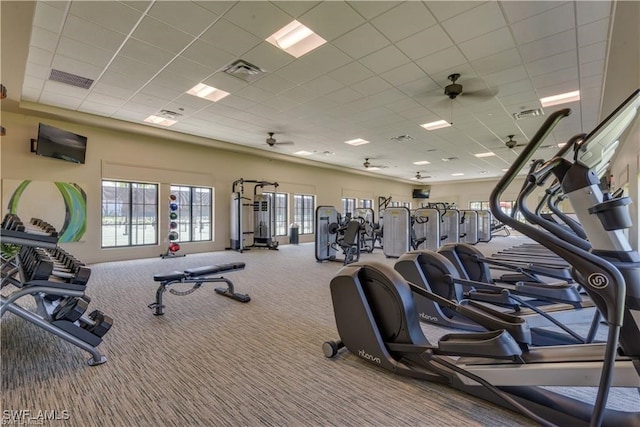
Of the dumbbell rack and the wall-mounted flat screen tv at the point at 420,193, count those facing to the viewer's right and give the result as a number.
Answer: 1

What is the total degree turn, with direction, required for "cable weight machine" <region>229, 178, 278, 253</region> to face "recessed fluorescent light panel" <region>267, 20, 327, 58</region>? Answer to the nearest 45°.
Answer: approximately 45° to its right

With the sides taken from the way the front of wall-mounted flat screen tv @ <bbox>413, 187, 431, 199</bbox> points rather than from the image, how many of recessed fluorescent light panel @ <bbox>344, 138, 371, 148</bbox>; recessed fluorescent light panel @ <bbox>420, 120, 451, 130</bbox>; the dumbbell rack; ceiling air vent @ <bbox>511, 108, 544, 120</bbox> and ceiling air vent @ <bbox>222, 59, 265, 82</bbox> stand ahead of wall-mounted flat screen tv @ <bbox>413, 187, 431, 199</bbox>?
5

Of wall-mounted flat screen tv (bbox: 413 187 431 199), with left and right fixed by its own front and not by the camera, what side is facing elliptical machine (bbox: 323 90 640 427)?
front

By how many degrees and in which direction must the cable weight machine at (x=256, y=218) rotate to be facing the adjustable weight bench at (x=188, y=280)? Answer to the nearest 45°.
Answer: approximately 45° to its right

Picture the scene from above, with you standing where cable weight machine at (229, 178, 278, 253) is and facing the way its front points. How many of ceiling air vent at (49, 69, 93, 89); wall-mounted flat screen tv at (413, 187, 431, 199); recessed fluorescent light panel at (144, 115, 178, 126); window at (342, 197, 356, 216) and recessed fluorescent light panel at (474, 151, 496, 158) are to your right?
2

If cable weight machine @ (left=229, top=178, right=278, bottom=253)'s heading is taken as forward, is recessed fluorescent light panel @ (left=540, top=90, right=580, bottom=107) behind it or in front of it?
in front

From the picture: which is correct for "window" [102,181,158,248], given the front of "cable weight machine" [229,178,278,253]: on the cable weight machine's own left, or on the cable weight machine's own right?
on the cable weight machine's own right

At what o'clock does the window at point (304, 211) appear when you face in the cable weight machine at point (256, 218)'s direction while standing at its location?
The window is roughly at 9 o'clock from the cable weight machine.

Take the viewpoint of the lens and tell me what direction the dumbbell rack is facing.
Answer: facing to the right of the viewer

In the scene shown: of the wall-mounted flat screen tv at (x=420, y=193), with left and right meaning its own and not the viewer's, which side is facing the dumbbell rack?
front

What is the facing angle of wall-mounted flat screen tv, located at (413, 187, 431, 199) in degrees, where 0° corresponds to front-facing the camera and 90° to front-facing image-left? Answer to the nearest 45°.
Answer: approximately 0°

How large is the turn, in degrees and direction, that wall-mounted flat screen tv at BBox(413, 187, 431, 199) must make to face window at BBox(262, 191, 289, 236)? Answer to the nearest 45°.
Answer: approximately 45° to its right

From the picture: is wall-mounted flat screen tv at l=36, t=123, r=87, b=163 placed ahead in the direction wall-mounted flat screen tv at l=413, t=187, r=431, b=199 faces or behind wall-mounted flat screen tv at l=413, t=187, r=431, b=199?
ahead

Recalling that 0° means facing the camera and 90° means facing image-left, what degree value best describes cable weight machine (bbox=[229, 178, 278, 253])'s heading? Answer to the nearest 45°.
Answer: approximately 315°

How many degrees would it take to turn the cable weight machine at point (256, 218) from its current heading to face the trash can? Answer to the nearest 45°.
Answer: approximately 90° to its left

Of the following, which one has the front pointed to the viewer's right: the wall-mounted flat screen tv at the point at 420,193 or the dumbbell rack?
the dumbbell rack
